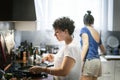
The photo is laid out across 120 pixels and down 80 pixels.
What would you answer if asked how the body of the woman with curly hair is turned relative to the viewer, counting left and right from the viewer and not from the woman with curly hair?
facing to the left of the viewer

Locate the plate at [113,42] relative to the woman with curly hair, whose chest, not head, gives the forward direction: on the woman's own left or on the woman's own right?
on the woman's own right

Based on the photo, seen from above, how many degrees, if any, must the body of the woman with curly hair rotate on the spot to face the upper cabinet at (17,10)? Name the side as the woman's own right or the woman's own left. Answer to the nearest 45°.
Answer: approximately 45° to the woman's own right

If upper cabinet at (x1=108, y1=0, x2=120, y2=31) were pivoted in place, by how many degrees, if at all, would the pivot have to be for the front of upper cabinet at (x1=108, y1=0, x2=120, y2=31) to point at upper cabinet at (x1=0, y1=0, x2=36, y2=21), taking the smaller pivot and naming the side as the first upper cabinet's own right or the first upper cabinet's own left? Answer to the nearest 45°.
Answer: approximately 45° to the first upper cabinet's own right

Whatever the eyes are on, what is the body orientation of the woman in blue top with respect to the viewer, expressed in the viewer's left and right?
facing away from the viewer and to the left of the viewer
